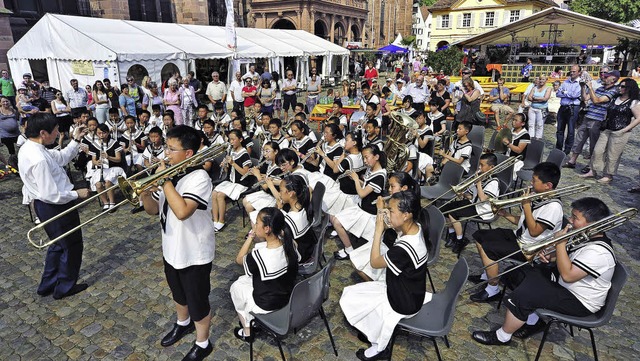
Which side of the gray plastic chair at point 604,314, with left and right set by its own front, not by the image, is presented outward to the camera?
left

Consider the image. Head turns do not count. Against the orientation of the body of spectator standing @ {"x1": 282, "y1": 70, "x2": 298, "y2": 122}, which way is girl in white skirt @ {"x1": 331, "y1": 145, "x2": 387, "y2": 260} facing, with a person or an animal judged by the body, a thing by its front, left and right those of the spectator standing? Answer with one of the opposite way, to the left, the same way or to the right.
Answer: to the right

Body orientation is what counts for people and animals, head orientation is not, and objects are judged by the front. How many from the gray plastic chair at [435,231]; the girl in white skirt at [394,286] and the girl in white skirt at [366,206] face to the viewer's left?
3

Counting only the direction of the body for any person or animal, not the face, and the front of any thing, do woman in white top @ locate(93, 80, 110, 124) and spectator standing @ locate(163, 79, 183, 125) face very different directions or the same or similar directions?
same or similar directions

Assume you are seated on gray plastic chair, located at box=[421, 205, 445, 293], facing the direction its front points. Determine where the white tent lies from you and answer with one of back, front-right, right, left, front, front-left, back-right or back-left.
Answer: front-right

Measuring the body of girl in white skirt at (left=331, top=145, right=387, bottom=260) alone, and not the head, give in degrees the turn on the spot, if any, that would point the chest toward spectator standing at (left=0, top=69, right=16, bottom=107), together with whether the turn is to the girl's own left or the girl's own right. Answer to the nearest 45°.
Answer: approximately 45° to the girl's own right

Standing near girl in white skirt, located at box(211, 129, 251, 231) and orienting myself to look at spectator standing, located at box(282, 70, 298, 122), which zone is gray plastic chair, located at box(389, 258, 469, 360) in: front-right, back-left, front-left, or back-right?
back-right

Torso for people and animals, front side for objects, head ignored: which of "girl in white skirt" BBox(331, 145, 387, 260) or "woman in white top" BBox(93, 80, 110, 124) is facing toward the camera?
the woman in white top

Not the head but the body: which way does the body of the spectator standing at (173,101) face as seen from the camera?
toward the camera

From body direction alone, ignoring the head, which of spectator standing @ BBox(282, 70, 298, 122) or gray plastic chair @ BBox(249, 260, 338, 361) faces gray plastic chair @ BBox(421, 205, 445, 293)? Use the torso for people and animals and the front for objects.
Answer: the spectator standing

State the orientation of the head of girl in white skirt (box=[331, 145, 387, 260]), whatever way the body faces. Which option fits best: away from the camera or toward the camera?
toward the camera

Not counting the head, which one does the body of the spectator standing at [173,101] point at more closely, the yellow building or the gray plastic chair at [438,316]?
the gray plastic chair

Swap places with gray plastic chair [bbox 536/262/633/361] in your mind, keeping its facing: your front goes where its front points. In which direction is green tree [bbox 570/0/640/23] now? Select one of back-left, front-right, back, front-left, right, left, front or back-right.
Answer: right

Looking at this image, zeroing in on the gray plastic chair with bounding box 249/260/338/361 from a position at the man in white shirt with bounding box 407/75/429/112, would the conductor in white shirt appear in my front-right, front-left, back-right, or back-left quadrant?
front-right

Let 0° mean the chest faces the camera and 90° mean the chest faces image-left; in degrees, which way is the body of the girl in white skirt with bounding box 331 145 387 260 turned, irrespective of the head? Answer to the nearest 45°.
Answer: approximately 90°

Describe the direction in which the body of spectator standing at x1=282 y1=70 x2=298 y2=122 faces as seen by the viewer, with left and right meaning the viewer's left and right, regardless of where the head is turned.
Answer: facing the viewer

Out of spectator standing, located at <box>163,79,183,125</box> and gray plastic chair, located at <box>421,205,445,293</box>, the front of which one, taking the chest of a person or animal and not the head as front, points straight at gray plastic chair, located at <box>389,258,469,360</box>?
the spectator standing

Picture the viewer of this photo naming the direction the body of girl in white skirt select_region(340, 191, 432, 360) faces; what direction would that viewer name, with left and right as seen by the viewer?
facing to the left of the viewer

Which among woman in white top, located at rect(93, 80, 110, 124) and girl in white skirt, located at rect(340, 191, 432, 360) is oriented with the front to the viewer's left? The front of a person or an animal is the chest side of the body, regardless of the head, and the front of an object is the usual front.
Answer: the girl in white skirt

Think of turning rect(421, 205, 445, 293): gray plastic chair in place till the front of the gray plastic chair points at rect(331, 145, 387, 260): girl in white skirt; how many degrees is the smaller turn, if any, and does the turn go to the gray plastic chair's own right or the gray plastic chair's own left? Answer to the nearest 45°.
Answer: approximately 45° to the gray plastic chair's own right

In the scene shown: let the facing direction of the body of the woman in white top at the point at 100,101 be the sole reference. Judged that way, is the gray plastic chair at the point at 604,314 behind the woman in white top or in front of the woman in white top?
in front
